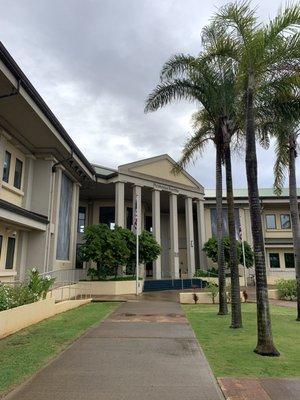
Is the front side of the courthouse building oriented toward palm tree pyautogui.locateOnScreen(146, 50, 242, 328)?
yes

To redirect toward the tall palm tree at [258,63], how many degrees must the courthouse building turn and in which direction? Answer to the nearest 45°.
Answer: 0° — it already faces it

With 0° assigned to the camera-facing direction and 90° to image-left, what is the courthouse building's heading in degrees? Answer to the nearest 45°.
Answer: approximately 315°

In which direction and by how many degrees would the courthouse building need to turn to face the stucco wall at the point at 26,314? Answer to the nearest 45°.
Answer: approximately 45° to its right

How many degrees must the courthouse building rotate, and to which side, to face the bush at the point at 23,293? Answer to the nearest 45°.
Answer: approximately 45° to its right
